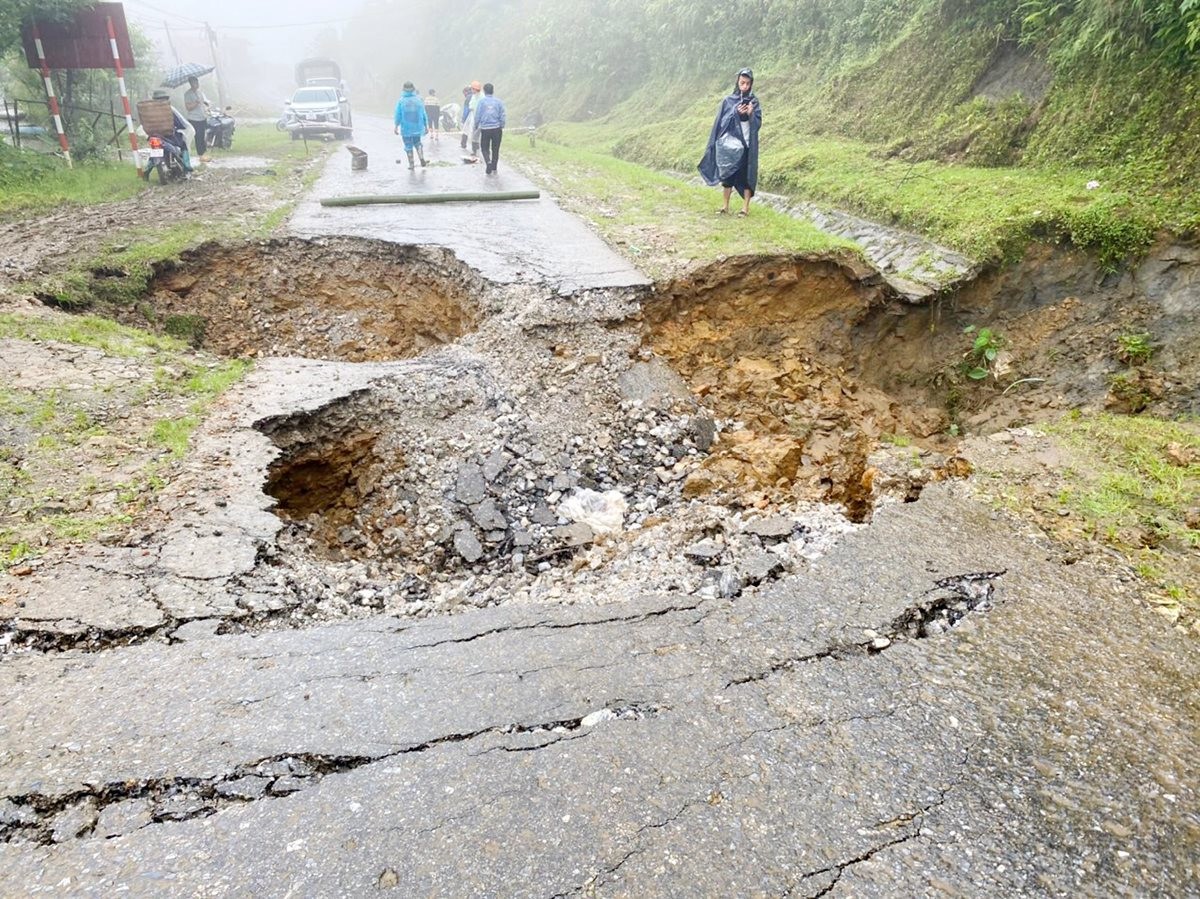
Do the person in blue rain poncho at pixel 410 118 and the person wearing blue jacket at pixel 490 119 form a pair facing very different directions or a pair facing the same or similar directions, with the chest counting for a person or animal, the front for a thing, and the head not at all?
same or similar directions

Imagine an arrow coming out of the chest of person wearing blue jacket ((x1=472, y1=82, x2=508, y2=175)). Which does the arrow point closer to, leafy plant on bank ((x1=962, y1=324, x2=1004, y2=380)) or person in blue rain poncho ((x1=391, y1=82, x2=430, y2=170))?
the person in blue rain poncho

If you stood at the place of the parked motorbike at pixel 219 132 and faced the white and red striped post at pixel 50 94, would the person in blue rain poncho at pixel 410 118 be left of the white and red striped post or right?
left

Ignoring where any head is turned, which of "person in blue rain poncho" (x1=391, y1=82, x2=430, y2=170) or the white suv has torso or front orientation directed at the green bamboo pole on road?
the white suv

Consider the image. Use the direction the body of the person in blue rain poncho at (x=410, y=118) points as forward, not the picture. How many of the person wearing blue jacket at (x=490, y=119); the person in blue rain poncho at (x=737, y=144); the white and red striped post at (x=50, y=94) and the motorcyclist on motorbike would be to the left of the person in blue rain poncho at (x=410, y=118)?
2

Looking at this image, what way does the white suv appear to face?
toward the camera

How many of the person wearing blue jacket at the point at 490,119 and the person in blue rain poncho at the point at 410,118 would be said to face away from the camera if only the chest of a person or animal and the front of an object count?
2

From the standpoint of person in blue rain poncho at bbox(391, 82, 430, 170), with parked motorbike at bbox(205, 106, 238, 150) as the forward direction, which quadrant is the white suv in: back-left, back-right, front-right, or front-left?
front-right

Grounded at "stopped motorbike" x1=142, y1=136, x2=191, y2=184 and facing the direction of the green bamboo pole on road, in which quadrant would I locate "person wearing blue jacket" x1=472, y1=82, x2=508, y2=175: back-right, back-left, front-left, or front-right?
front-left

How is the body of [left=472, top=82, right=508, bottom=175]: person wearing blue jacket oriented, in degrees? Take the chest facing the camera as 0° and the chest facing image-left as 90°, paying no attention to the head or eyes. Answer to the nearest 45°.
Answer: approximately 180°

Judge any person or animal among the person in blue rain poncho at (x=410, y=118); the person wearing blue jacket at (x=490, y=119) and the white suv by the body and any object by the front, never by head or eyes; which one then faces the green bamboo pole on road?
the white suv

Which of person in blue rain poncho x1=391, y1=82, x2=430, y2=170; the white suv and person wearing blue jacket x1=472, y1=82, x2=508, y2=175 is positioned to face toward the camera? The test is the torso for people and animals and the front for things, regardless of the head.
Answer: the white suv

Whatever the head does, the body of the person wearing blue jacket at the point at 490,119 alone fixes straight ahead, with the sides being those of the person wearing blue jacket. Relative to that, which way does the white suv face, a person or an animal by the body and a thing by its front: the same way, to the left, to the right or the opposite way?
the opposite way

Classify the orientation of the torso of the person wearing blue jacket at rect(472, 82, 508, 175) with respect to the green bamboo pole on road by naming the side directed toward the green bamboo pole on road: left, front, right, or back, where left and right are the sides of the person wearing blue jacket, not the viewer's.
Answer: back

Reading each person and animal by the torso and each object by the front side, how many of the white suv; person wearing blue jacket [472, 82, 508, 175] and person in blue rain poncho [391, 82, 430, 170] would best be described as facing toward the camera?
1

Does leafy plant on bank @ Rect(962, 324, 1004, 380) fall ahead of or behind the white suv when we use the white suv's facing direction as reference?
ahead

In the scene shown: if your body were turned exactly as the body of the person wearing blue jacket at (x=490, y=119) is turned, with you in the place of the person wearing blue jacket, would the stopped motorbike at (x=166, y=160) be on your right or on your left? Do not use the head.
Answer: on your left

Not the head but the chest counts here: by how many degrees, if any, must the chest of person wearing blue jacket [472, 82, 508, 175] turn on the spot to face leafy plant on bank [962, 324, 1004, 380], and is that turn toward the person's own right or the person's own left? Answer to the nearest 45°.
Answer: approximately 135° to the person's own right

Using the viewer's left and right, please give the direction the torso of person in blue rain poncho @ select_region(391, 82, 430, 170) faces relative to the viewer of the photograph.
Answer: facing away from the viewer
